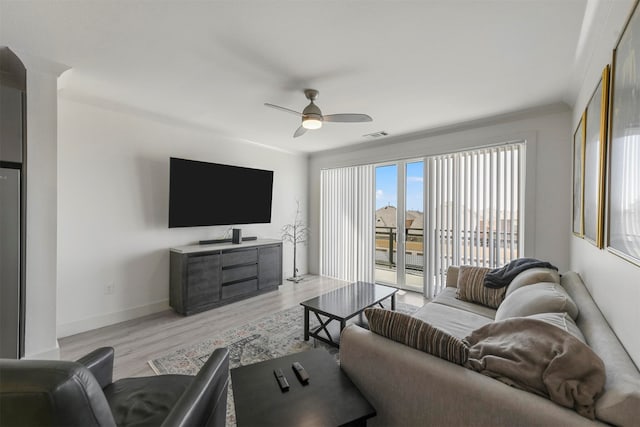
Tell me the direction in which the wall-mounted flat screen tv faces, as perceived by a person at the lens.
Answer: facing the viewer and to the right of the viewer

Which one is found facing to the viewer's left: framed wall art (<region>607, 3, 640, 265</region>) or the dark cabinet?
the framed wall art

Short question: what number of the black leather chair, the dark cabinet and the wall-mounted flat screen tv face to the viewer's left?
0

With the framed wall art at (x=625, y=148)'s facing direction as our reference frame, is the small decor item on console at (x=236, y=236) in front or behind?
in front

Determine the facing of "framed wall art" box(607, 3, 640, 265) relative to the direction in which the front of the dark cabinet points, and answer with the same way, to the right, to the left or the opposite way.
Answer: the opposite way

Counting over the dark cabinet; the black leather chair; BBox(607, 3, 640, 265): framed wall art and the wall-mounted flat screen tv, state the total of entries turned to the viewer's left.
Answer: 1

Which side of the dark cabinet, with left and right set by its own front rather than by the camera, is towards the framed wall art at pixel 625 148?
front

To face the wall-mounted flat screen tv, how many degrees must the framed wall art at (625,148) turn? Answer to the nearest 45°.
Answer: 0° — it already faces it

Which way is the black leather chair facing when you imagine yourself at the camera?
facing away from the viewer and to the right of the viewer

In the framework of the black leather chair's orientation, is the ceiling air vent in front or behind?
in front

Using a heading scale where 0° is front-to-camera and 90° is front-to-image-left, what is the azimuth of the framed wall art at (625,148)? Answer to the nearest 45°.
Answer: approximately 90°

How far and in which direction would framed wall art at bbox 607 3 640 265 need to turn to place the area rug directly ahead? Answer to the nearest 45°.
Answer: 0° — it already faces it

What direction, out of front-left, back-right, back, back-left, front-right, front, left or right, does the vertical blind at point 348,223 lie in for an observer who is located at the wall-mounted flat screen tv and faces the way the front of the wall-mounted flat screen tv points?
front-left

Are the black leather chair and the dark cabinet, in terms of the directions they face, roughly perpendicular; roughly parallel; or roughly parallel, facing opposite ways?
roughly perpendicular

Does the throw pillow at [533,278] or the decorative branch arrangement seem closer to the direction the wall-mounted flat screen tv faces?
the throw pillow

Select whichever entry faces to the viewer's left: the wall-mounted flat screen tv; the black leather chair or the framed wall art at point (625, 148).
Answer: the framed wall art
